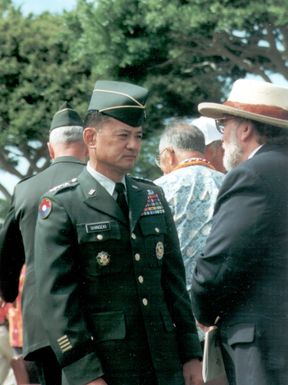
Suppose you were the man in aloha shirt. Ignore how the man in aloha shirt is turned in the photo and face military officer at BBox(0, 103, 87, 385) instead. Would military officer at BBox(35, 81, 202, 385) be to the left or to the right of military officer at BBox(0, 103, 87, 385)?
left

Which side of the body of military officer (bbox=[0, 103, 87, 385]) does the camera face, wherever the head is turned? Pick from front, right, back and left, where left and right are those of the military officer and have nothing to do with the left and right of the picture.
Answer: back

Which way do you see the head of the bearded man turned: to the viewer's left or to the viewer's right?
to the viewer's left

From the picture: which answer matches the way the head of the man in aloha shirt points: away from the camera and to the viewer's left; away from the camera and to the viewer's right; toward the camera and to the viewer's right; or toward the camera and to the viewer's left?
away from the camera and to the viewer's left

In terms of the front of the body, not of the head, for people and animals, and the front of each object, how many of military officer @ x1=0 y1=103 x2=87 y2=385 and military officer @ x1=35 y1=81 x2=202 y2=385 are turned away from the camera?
1

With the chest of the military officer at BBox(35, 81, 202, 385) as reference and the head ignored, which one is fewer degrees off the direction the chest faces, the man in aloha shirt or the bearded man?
the bearded man

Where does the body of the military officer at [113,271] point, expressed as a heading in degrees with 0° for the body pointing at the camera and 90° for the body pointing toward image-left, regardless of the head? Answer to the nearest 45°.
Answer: approximately 315°

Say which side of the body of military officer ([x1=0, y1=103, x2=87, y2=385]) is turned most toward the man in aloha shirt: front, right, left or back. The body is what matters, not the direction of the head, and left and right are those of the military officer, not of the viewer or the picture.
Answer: right

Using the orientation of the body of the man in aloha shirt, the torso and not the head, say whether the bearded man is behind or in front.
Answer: behind

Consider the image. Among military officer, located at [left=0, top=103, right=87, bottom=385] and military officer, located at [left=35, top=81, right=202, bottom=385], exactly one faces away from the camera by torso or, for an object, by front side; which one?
military officer, located at [left=0, top=103, right=87, bottom=385]

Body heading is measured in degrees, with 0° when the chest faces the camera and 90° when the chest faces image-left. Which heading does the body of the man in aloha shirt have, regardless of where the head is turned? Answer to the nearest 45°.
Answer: approximately 135°
